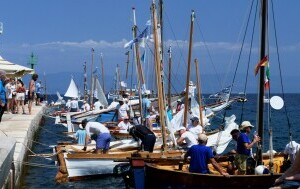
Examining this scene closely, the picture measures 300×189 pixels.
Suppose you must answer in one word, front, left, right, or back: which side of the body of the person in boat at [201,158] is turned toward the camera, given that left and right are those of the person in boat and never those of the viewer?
back

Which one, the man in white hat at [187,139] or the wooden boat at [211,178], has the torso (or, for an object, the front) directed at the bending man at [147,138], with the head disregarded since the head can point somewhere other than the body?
the man in white hat

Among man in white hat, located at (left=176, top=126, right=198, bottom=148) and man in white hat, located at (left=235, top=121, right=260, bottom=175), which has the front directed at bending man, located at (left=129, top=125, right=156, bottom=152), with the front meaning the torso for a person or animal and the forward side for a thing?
man in white hat, located at (left=176, top=126, right=198, bottom=148)

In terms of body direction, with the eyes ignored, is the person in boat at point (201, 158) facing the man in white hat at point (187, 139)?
yes

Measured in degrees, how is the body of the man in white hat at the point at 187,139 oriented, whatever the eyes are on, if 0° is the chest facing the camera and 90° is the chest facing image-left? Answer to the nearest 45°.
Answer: approximately 90°

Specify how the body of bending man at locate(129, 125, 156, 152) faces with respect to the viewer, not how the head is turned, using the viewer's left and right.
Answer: facing to the left of the viewer

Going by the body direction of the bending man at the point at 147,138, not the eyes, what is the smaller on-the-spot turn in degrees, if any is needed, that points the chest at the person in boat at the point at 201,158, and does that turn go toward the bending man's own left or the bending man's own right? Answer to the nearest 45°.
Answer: approximately 90° to the bending man's own left
